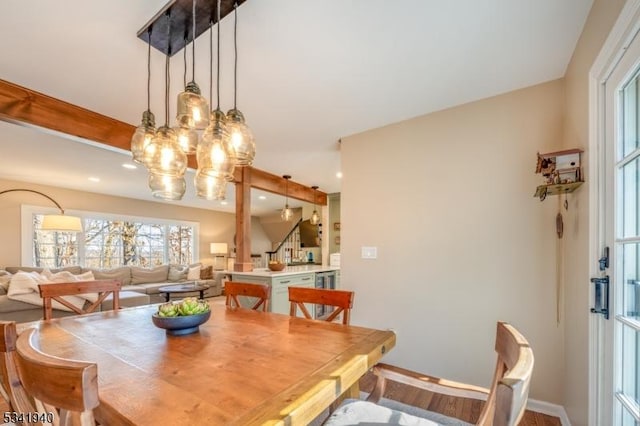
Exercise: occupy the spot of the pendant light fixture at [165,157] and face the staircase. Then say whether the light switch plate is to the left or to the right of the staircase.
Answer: right

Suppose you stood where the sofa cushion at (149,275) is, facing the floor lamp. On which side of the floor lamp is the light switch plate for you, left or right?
left

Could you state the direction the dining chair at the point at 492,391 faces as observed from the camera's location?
facing away from the viewer and to the left of the viewer

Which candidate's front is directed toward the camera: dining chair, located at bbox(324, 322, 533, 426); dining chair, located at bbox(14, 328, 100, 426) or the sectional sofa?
the sectional sofa

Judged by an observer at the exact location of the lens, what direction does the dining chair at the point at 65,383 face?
facing away from the viewer and to the right of the viewer

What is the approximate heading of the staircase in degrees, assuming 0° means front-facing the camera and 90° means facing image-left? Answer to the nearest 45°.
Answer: approximately 90°

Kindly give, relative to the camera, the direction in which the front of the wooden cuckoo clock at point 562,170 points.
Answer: facing the viewer and to the left of the viewer

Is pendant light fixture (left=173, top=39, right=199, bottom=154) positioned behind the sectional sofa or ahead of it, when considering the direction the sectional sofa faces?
ahead

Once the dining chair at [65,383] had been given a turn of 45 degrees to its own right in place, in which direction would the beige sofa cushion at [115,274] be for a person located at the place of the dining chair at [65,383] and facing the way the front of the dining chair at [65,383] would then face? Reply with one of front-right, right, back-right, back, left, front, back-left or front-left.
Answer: left

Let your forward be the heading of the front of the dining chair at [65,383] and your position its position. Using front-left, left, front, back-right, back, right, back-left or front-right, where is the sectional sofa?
front-left

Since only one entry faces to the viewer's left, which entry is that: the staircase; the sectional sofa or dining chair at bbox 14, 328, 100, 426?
the staircase

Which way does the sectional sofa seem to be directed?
toward the camera

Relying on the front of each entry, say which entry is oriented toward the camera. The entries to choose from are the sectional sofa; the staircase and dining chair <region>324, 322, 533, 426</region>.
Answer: the sectional sofa

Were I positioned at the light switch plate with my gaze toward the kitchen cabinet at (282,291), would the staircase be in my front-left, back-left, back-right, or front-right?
front-right

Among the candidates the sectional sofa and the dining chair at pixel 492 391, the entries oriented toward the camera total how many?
1

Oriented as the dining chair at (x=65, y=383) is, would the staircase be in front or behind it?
in front

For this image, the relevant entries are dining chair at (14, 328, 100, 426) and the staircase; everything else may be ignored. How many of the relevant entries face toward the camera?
0
